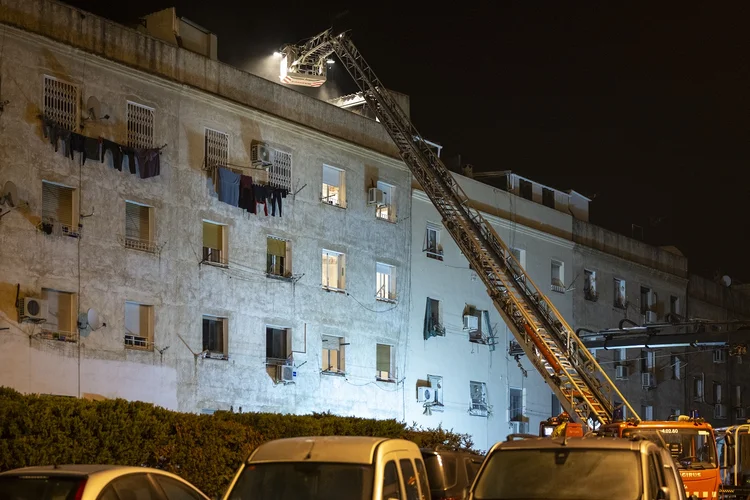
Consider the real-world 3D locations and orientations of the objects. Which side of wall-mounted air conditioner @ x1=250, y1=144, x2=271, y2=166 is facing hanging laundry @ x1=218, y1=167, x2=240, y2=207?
right

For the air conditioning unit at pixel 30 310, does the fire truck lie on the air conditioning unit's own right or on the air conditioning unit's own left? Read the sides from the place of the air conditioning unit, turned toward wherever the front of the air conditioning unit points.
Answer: on the air conditioning unit's own left

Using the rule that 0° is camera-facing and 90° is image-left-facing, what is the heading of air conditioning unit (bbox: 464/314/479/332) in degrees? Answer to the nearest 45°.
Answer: approximately 315°

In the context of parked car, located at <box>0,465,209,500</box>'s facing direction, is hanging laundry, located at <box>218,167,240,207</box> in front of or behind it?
in front
